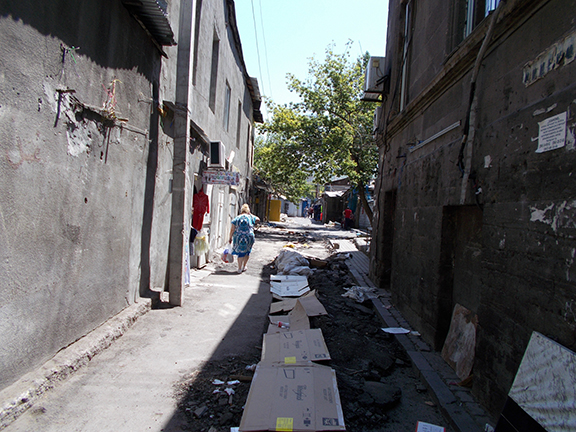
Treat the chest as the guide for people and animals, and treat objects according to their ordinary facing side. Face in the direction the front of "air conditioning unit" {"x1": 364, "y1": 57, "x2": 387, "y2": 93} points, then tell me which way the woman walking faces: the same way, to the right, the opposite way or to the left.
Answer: to the right

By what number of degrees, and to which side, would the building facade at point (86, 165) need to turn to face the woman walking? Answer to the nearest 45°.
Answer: approximately 45° to its left

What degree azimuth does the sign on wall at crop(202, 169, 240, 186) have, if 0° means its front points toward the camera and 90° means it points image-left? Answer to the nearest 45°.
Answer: approximately 0°

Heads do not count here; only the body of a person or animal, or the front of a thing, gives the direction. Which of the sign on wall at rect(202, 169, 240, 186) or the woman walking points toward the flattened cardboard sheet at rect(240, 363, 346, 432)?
the sign on wall

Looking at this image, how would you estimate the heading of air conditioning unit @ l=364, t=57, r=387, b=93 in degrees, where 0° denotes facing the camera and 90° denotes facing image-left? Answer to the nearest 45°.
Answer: approximately 90°

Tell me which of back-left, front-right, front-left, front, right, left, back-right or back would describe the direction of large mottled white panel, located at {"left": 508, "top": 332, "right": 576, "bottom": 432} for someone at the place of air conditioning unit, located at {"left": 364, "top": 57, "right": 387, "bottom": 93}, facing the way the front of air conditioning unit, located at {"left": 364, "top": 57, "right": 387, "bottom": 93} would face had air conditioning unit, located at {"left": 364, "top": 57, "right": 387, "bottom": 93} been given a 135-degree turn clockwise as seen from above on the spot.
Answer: back-right

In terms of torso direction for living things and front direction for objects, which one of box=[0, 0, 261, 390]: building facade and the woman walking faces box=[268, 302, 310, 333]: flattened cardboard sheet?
the building facade

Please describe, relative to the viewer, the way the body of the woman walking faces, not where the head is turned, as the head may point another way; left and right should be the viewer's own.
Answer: facing away from the viewer

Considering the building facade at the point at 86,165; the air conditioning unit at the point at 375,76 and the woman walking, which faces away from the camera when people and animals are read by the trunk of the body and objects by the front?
the woman walking

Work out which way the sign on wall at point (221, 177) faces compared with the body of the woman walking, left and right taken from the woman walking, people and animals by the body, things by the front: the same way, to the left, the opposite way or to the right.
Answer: the opposite way

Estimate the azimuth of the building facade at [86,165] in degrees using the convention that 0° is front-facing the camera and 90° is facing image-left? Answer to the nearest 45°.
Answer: approximately 270°
